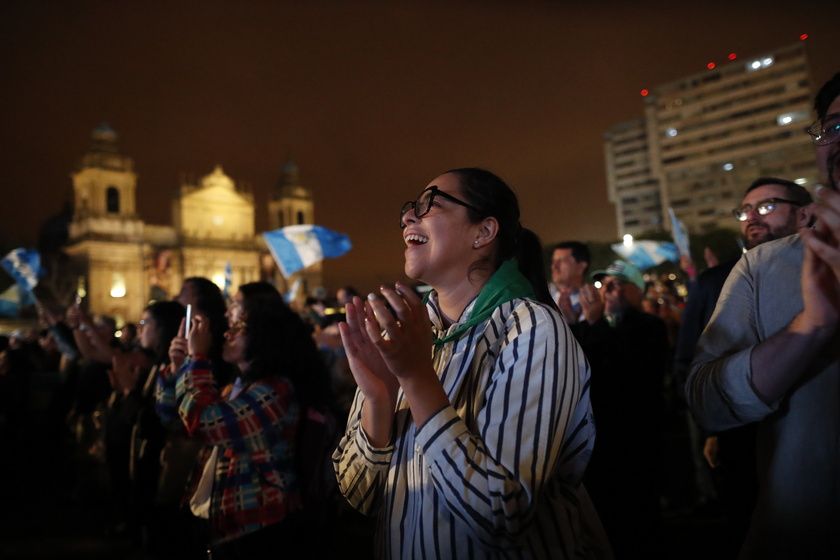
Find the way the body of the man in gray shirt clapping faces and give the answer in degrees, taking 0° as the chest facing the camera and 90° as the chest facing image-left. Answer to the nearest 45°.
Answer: approximately 45°
